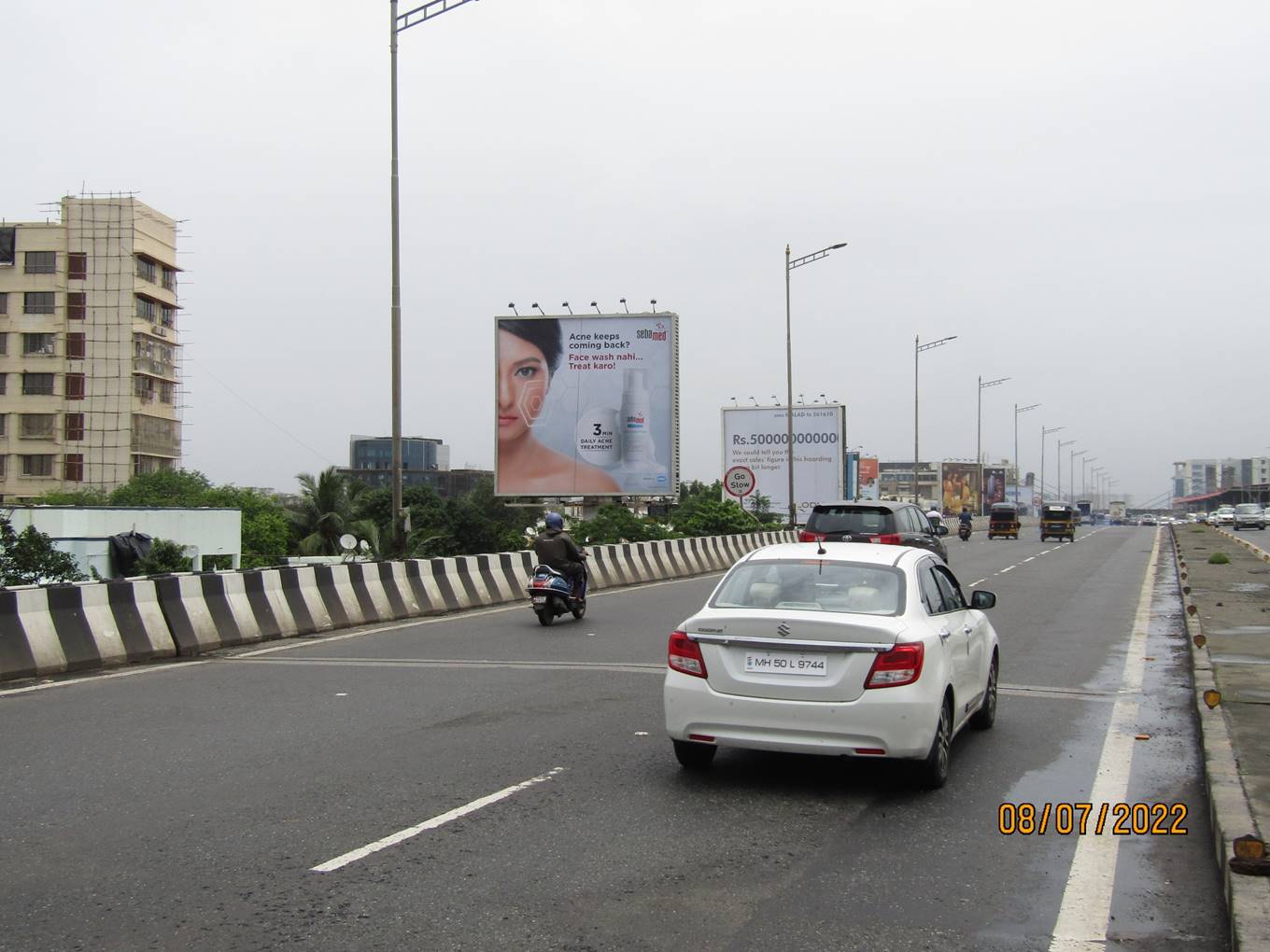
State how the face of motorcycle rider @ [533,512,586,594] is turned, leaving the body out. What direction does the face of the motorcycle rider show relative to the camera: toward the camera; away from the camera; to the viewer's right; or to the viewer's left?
away from the camera

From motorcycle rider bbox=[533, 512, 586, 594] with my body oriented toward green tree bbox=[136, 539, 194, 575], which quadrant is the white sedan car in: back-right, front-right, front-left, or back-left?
back-left

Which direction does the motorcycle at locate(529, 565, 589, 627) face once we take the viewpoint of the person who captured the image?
facing away from the viewer and to the right of the viewer

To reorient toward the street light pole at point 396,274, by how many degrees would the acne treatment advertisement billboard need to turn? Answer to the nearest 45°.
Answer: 0° — it already faces it

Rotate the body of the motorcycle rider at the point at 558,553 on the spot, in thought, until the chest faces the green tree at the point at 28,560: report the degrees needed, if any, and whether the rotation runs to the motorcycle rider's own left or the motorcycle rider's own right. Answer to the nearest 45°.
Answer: approximately 90° to the motorcycle rider's own left

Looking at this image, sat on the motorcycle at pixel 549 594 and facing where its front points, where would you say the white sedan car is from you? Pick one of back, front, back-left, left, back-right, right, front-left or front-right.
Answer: back-right

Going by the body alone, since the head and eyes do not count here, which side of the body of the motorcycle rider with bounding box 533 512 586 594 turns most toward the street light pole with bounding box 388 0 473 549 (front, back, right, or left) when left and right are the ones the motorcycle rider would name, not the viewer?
left

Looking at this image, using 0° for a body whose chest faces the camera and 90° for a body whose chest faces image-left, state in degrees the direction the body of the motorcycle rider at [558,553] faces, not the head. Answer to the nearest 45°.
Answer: approximately 225°

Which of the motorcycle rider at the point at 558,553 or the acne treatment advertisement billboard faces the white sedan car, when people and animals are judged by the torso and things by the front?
the acne treatment advertisement billboard

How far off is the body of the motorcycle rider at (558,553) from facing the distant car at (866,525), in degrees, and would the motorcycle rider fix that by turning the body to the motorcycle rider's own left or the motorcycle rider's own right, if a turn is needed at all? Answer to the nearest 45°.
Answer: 0° — they already face it
